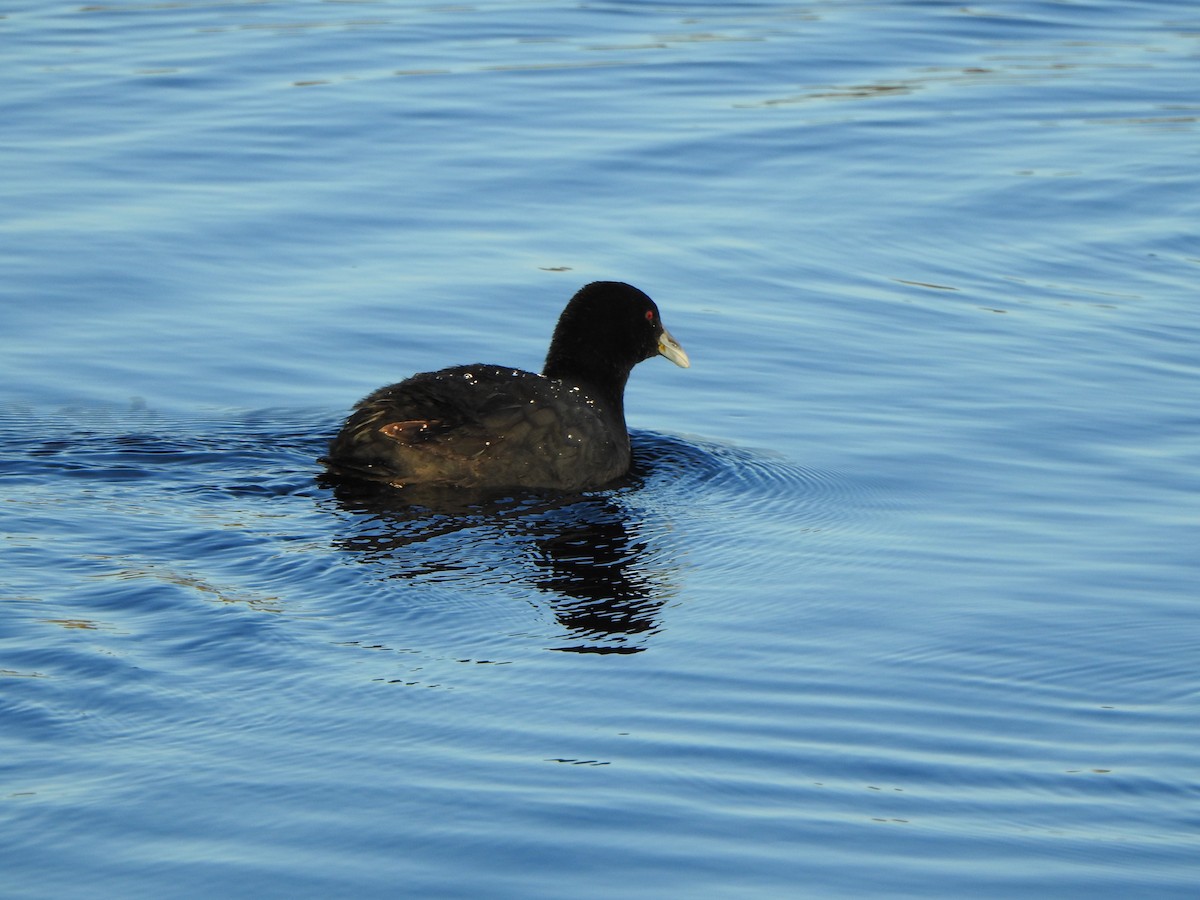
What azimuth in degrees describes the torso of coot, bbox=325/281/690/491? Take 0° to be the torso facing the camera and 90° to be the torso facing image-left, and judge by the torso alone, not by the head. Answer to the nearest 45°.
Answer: approximately 270°
